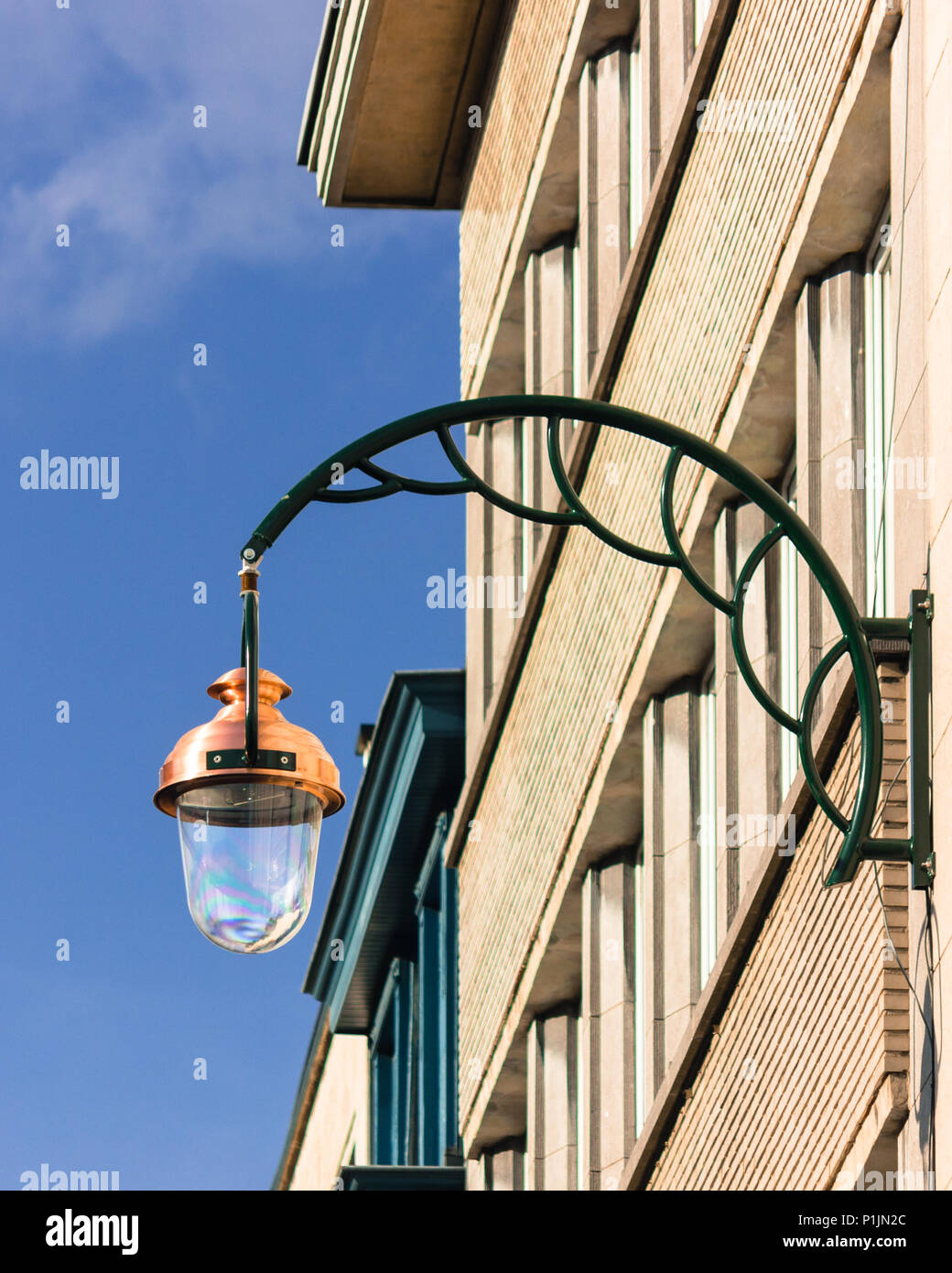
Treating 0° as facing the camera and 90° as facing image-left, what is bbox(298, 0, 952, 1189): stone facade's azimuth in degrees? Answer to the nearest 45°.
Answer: approximately 90°
